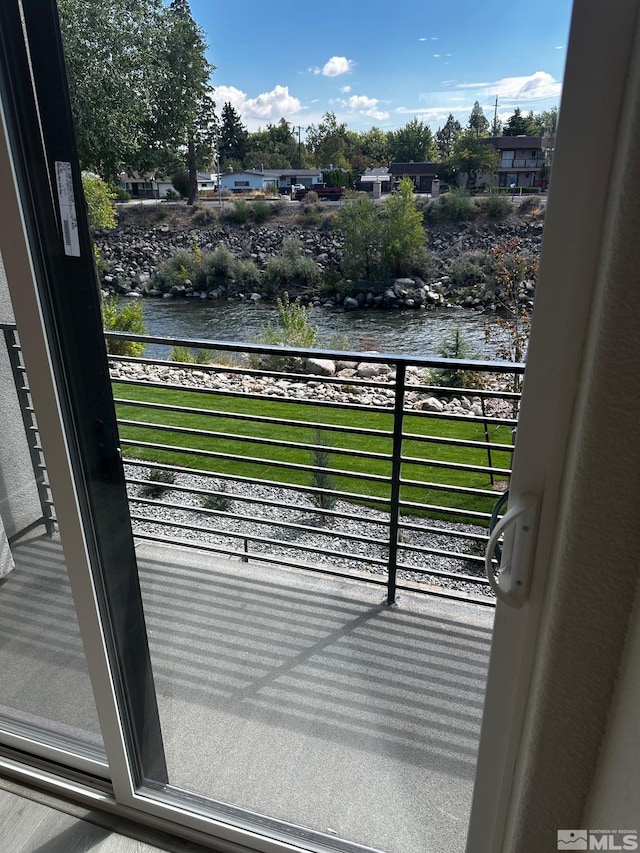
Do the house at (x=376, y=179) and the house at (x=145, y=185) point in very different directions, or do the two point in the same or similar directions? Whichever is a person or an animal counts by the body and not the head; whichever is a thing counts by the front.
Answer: same or similar directions

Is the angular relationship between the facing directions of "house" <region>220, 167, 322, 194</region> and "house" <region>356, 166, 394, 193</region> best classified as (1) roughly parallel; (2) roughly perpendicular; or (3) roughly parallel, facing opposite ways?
roughly parallel

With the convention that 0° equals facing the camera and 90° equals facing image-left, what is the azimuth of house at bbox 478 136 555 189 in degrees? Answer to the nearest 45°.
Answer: approximately 0°

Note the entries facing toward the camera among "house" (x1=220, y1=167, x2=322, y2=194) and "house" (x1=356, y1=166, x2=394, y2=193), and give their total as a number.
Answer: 2

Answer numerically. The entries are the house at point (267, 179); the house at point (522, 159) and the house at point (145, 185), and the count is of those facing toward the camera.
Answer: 3

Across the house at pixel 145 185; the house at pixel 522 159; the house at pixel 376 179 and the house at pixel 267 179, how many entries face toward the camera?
4

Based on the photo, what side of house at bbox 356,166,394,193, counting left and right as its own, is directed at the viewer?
front

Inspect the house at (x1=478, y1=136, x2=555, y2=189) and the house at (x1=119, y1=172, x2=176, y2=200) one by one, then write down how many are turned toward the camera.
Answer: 2
